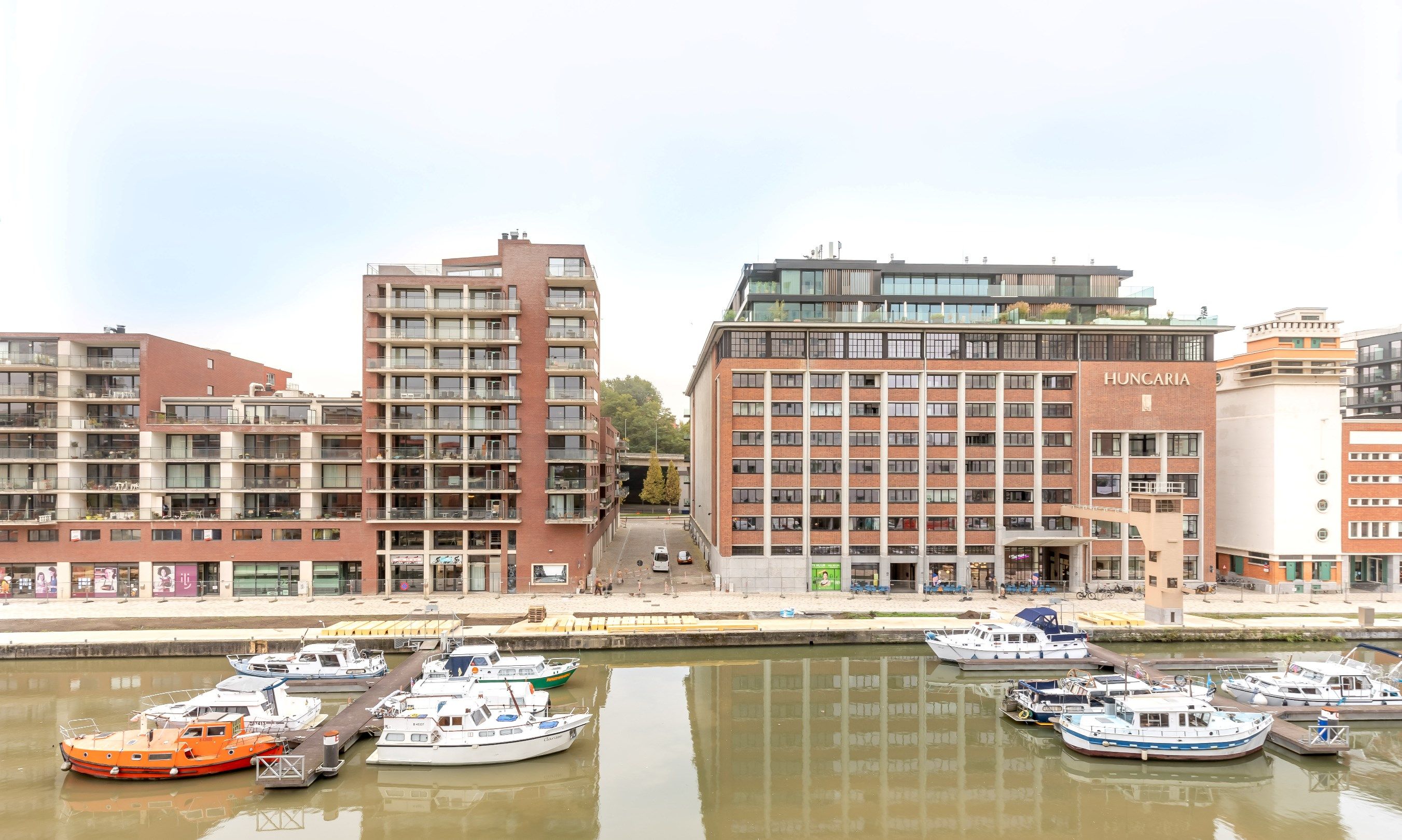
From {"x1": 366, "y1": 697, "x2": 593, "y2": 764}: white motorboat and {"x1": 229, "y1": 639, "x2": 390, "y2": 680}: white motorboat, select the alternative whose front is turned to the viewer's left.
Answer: {"x1": 229, "y1": 639, "x2": 390, "y2": 680}: white motorboat

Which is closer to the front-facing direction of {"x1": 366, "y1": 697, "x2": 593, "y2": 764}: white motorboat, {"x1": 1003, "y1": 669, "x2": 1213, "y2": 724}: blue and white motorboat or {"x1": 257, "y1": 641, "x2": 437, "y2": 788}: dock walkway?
the blue and white motorboat

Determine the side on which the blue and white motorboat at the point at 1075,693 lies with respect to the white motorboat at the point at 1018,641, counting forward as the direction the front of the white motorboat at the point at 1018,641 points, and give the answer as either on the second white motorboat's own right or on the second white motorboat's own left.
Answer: on the second white motorboat's own left

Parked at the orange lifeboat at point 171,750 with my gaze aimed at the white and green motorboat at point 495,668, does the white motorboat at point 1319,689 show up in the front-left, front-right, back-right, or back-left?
front-right

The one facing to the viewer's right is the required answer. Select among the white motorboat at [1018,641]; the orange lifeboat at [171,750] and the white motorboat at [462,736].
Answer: the white motorboat at [462,736]

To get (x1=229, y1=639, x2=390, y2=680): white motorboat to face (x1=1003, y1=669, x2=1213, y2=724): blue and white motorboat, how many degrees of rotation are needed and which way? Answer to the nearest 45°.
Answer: approximately 135° to its left

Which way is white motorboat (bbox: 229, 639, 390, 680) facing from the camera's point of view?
to the viewer's left

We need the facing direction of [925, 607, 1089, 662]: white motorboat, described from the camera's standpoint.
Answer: facing to the left of the viewer

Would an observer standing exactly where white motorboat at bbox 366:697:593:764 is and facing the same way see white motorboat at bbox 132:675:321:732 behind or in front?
behind
